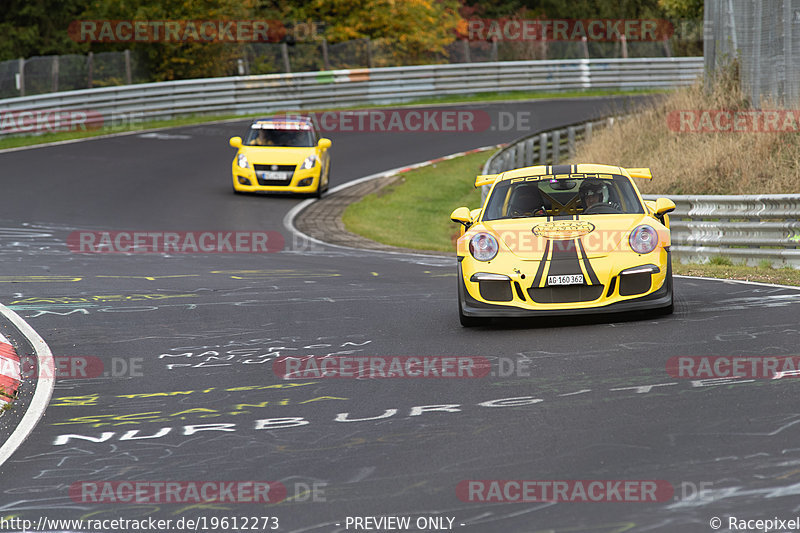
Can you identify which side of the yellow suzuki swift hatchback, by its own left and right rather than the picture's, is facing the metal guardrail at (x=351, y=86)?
back

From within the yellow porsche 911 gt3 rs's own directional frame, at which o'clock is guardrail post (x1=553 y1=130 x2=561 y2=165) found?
The guardrail post is roughly at 6 o'clock from the yellow porsche 911 gt3 rs.

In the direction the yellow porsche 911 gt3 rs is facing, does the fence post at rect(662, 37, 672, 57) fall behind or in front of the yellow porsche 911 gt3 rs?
behind

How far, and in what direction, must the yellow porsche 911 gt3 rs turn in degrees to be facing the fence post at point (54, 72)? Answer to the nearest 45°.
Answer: approximately 135° to its right

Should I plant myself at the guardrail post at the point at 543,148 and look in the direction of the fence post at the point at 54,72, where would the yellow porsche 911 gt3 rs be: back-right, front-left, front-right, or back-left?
back-left

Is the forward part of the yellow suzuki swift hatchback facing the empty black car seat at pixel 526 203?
yes

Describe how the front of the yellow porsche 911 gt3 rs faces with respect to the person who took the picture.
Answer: facing the viewer

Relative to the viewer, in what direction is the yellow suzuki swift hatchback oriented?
toward the camera

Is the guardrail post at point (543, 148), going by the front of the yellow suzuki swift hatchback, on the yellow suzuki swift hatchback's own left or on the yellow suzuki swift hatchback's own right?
on the yellow suzuki swift hatchback's own left

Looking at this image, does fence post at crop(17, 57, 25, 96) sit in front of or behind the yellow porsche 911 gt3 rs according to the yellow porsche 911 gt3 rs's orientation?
behind

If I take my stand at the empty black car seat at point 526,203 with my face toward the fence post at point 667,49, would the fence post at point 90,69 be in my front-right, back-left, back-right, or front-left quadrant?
front-left

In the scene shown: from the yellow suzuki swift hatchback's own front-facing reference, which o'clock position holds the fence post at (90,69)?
The fence post is roughly at 5 o'clock from the yellow suzuki swift hatchback.

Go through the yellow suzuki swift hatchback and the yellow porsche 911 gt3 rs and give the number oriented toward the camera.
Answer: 2

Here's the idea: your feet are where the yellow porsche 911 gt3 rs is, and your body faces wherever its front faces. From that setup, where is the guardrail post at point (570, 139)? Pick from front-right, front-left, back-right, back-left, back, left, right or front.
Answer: back

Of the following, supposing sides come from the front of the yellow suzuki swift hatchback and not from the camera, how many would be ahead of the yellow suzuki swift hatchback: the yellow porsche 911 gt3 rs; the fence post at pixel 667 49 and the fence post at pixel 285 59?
1

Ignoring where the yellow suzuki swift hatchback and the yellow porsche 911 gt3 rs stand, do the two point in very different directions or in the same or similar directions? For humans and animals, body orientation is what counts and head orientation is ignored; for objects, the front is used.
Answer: same or similar directions
